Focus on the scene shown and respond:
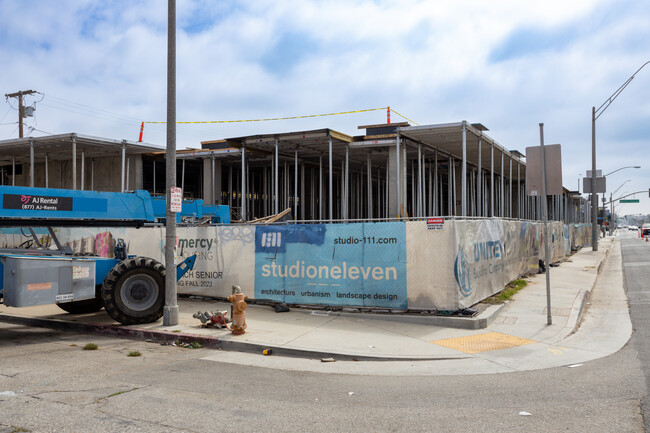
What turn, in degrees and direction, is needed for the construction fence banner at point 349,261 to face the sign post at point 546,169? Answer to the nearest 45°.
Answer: approximately 90° to its left

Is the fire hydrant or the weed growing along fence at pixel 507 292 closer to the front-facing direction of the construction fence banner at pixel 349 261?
the fire hydrant

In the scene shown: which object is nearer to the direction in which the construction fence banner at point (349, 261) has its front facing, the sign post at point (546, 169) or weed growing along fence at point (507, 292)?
the sign post

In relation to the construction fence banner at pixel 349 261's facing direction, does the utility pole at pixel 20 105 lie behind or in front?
behind

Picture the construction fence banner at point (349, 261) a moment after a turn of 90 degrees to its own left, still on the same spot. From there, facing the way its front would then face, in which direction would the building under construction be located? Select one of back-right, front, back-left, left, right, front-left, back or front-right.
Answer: left

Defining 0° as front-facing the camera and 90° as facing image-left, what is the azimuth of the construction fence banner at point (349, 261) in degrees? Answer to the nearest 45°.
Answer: approximately 0°
